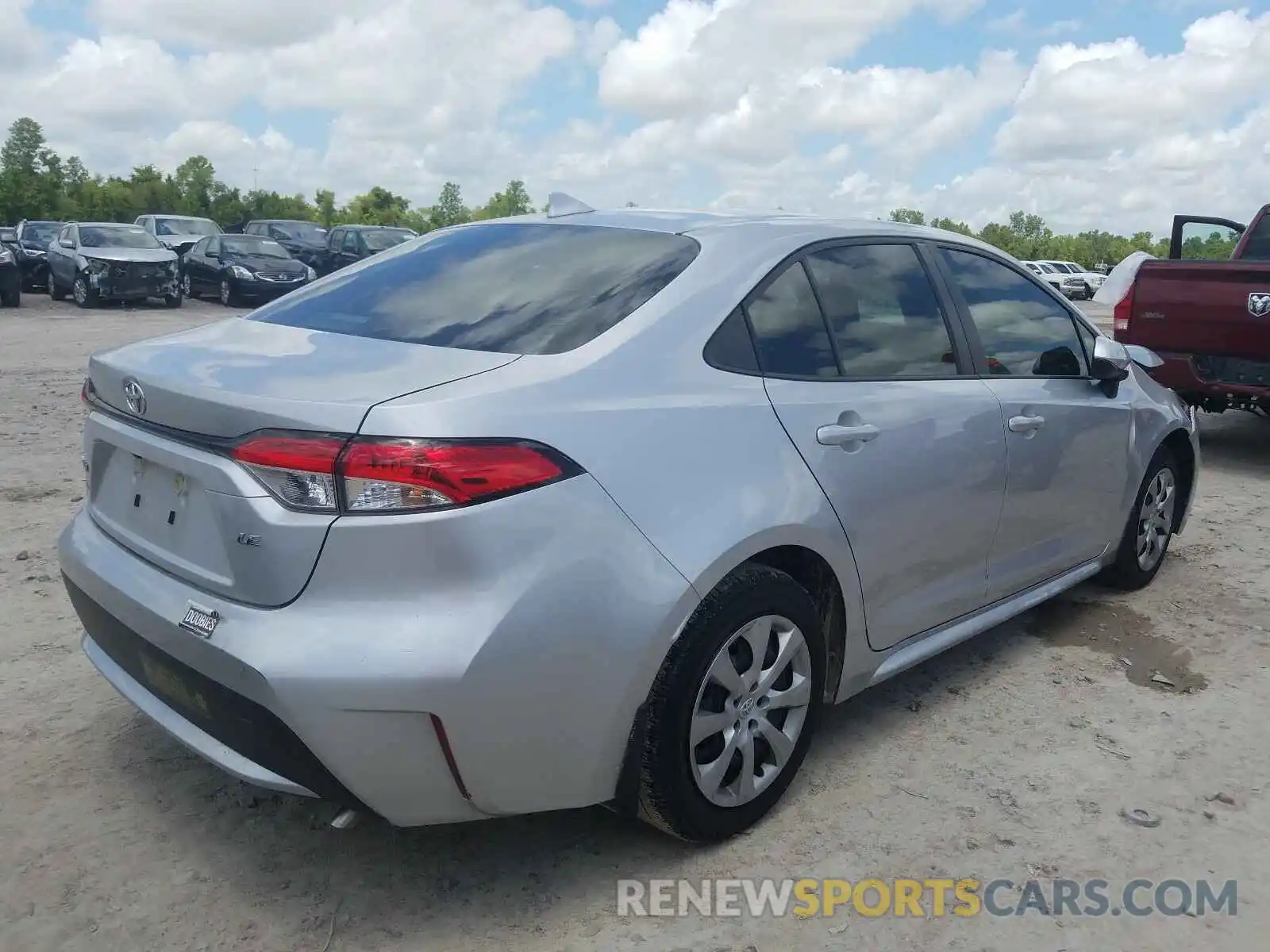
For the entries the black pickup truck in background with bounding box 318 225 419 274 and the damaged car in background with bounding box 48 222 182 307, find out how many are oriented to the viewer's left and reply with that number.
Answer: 0

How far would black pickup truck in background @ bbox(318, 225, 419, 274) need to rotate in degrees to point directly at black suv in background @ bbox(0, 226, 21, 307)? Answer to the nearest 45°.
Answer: approximately 90° to its right

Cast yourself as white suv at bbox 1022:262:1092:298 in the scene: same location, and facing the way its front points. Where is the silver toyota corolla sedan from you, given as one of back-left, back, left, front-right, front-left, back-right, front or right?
front-right

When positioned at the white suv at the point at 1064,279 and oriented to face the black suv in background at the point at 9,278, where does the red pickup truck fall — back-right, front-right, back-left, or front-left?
front-left

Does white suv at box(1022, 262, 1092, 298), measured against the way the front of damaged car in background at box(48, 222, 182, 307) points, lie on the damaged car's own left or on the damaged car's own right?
on the damaged car's own left

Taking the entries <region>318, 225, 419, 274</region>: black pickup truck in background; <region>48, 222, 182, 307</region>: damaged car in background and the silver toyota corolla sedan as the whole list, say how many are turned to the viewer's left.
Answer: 0

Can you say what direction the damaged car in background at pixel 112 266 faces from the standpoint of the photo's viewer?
facing the viewer and to the right of the viewer

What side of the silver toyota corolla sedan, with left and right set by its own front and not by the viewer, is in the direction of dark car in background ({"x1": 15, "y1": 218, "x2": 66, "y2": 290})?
left

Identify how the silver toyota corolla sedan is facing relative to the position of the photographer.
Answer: facing away from the viewer and to the right of the viewer

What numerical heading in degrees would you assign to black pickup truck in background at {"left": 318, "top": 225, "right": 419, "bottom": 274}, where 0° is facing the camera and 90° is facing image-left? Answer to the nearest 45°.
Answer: approximately 315°

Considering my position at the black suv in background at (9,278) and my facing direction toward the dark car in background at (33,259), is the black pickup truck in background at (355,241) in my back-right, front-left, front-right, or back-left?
front-right

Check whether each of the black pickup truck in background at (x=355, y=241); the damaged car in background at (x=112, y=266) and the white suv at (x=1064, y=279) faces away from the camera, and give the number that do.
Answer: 0
